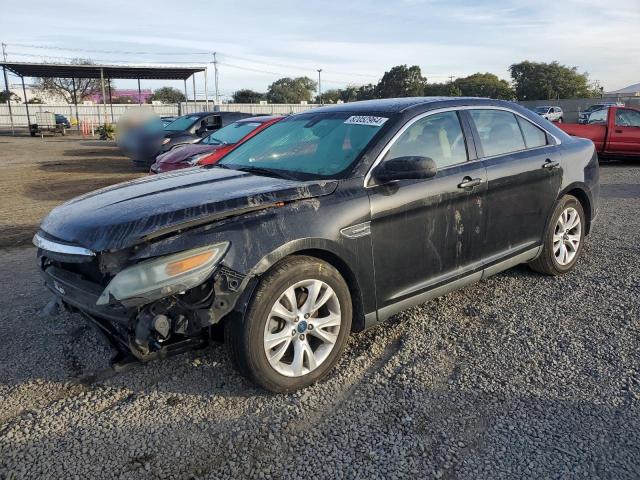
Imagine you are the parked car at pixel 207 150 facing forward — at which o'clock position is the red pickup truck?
The red pickup truck is roughly at 7 o'clock from the parked car.

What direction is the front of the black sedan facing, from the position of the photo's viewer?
facing the viewer and to the left of the viewer

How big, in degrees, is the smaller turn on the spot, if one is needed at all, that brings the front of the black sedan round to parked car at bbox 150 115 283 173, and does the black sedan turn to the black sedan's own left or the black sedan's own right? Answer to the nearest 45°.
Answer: approximately 135° to the black sedan's own right

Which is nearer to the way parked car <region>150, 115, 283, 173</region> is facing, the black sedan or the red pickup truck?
the black sedan

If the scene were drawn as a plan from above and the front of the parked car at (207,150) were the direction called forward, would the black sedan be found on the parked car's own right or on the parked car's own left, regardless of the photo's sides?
on the parked car's own left

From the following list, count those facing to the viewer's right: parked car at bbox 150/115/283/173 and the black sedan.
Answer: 0

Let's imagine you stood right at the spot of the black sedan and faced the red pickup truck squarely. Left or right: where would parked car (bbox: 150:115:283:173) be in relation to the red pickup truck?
left

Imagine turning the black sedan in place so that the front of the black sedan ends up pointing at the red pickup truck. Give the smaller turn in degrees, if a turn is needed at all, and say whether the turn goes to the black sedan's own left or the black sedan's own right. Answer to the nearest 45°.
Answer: approximately 180°
